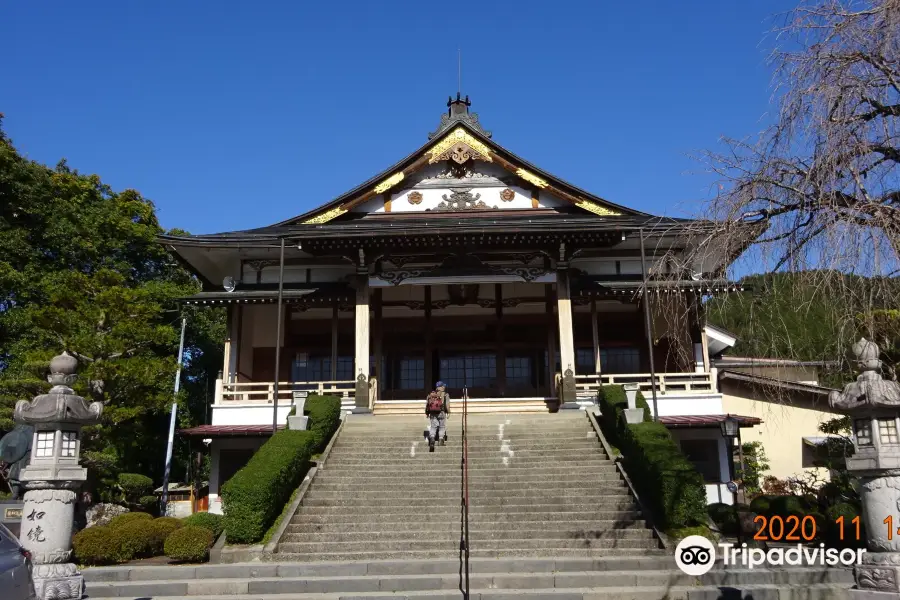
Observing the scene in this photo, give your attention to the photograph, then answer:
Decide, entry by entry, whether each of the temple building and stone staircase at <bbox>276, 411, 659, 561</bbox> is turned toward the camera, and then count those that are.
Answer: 2

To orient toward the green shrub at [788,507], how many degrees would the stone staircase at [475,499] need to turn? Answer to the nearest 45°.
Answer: approximately 90° to its left

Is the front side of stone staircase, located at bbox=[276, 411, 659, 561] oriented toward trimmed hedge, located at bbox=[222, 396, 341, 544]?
no

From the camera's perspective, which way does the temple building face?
toward the camera

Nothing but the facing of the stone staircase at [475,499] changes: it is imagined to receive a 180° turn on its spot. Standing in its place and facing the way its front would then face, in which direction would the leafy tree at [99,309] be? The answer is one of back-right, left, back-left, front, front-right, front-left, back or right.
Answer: front-left

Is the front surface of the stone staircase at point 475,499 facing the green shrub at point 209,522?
no

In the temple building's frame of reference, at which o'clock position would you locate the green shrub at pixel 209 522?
The green shrub is roughly at 1 o'clock from the temple building.

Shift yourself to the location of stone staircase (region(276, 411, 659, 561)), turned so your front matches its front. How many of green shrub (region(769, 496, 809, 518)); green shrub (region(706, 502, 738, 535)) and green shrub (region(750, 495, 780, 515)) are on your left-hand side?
3

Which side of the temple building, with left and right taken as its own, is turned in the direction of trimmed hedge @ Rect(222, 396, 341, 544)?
front

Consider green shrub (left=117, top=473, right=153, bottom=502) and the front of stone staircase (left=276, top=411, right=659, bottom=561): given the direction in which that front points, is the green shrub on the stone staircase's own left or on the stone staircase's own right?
on the stone staircase's own right

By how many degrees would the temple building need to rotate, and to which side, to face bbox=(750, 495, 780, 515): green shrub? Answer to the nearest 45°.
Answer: approximately 45° to its left

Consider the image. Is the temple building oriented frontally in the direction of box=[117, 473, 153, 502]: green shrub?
no

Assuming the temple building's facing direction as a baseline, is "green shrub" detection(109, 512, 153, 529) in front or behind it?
in front

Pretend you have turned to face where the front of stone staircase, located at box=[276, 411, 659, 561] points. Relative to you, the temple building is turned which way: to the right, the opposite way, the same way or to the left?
the same way

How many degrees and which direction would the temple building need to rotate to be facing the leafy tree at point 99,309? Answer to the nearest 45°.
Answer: approximately 90° to its right

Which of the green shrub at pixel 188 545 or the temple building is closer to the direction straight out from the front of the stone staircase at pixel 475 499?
the green shrub

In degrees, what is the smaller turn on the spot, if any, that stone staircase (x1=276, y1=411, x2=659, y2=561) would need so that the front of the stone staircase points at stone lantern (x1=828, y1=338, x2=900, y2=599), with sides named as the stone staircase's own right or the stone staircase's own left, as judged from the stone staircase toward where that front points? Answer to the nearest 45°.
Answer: approximately 45° to the stone staircase's own left

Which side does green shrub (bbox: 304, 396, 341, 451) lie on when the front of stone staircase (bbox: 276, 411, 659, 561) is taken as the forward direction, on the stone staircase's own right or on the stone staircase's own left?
on the stone staircase's own right
